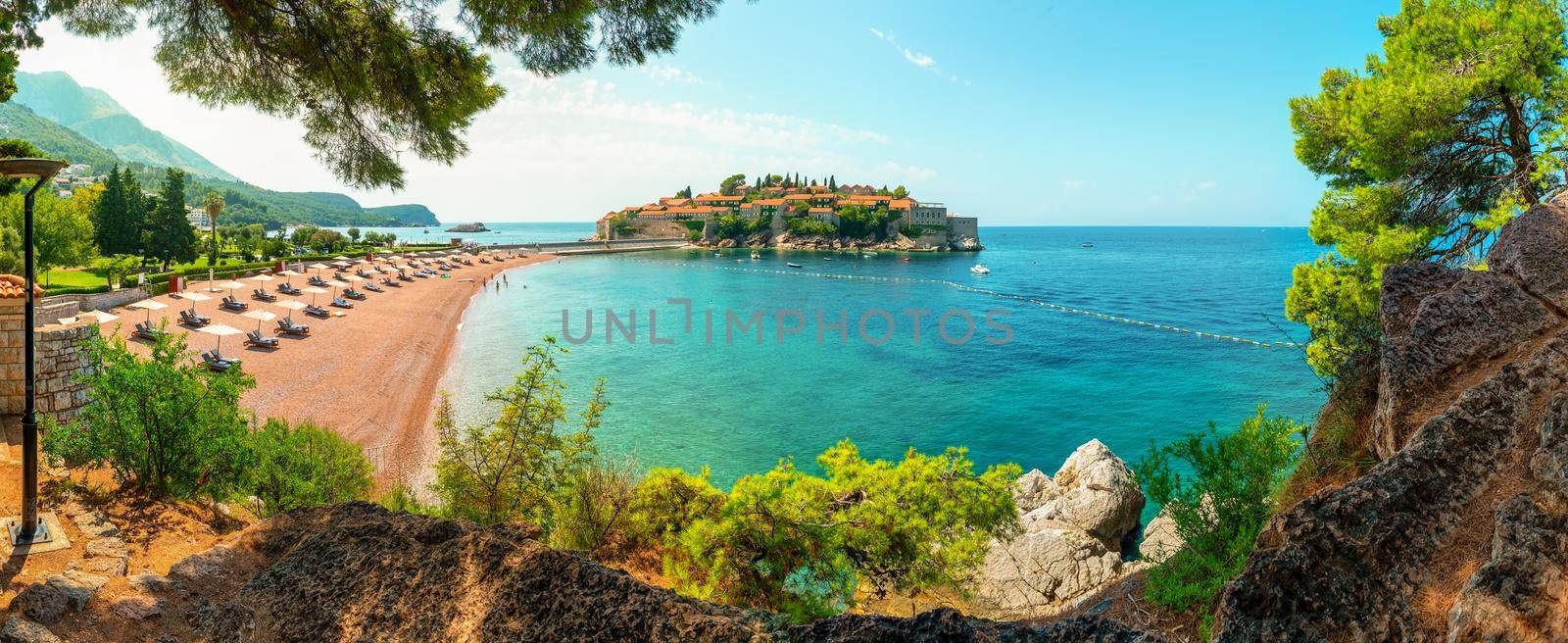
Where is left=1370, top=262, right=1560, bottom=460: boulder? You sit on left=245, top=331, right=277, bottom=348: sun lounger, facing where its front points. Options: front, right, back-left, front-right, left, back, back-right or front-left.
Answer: right

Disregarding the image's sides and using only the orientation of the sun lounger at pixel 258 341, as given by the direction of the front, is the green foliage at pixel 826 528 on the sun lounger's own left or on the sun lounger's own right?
on the sun lounger's own right

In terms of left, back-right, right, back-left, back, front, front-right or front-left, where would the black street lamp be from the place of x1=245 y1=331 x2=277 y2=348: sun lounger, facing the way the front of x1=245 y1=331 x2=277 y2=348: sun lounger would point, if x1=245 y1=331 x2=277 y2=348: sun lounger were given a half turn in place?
left

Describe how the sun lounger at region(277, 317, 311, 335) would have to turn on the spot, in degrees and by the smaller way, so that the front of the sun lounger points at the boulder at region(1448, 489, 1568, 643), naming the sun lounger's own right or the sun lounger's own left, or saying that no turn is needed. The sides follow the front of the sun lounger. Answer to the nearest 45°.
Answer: approximately 90° to the sun lounger's own right

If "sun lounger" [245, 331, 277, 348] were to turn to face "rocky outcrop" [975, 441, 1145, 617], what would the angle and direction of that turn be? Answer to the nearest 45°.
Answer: approximately 90° to its right

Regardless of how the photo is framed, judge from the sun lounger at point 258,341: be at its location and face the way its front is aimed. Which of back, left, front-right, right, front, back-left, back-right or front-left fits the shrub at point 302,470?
right

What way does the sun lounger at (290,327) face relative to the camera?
to the viewer's right

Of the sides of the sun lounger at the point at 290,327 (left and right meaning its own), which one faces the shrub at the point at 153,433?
right

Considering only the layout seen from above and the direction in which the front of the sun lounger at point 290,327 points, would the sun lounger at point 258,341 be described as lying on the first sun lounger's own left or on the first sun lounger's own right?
on the first sun lounger's own right

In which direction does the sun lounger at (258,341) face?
to the viewer's right

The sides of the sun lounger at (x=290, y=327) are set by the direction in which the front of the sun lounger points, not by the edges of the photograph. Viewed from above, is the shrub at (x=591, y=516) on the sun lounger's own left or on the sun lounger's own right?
on the sun lounger's own right

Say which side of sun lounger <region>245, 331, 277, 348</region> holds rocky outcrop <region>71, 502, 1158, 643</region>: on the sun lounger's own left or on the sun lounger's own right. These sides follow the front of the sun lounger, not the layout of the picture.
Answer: on the sun lounger's own right

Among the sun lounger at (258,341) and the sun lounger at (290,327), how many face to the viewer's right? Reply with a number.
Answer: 2

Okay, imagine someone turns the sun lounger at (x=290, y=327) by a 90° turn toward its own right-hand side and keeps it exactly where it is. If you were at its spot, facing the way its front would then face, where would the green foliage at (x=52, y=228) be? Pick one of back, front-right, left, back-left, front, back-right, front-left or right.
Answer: back-right

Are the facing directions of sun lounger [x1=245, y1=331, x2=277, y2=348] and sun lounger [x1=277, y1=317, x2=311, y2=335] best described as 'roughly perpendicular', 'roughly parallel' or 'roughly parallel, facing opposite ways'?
roughly parallel

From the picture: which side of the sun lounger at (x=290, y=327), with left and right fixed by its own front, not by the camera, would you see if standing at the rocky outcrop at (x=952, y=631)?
right
